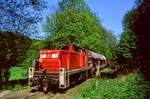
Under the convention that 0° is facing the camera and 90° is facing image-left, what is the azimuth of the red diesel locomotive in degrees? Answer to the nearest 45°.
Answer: approximately 45°
